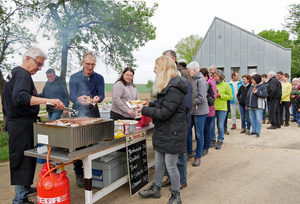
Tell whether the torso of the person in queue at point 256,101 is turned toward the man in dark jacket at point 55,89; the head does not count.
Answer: yes

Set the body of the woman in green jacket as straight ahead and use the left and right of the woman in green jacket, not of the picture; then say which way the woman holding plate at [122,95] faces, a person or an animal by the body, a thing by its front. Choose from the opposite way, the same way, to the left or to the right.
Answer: to the left

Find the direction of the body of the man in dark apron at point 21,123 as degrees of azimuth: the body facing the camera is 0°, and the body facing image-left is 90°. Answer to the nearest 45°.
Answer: approximately 270°

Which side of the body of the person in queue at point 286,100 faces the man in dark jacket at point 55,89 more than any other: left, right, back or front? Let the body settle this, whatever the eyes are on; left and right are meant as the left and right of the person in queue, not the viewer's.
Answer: front

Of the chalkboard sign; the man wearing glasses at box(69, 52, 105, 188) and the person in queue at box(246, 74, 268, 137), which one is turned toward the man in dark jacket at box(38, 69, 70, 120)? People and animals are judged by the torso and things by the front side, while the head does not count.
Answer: the person in queue

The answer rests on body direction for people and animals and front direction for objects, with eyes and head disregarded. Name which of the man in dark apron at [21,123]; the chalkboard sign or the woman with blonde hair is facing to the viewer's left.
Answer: the woman with blonde hair

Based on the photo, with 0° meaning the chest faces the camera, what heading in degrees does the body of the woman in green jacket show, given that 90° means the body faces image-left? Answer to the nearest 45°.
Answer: approximately 45°

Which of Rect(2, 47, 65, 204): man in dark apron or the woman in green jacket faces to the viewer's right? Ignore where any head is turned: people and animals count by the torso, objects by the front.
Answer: the man in dark apron

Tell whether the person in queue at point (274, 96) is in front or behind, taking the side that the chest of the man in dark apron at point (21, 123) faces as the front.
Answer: in front

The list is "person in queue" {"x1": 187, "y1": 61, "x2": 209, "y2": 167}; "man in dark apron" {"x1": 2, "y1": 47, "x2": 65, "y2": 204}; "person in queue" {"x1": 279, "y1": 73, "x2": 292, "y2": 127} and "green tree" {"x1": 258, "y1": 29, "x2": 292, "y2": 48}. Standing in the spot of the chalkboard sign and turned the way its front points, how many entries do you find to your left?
3

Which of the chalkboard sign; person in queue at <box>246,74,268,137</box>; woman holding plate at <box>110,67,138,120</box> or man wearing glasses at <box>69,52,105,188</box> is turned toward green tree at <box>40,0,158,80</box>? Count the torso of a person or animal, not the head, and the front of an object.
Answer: the person in queue

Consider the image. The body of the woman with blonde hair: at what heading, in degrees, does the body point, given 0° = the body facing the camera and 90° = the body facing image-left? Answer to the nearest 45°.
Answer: approximately 90°
